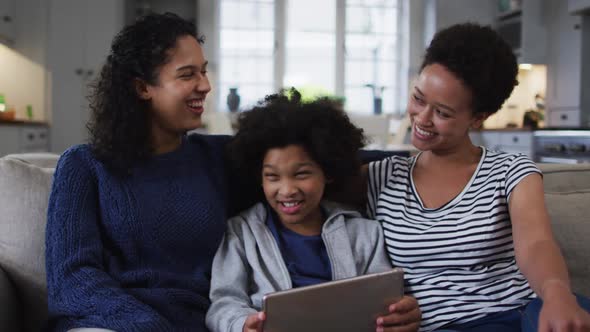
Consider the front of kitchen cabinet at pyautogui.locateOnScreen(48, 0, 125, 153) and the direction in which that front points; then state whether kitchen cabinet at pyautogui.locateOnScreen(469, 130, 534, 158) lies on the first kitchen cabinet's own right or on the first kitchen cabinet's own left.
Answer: on the first kitchen cabinet's own left

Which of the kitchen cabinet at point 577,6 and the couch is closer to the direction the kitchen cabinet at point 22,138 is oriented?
the couch

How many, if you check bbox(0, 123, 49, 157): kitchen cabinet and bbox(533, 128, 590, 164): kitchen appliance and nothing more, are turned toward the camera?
2

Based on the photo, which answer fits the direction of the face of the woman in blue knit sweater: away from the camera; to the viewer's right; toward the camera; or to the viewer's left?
to the viewer's right

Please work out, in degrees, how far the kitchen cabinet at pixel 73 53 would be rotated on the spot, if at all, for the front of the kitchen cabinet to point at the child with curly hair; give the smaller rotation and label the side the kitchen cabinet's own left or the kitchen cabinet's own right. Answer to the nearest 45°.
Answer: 0° — it already faces them

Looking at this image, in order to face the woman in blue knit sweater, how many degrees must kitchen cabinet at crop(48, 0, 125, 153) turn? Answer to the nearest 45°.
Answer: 0° — it already faces them

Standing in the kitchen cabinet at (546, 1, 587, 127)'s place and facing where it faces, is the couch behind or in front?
in front

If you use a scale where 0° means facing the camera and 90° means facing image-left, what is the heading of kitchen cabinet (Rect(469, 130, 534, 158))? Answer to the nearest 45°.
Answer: approximately 0°

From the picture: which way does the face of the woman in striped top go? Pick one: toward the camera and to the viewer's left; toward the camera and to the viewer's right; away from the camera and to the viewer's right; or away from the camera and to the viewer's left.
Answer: toward the camera and to the viewer's left

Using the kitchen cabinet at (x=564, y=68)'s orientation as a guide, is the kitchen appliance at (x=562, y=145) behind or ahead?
ahead

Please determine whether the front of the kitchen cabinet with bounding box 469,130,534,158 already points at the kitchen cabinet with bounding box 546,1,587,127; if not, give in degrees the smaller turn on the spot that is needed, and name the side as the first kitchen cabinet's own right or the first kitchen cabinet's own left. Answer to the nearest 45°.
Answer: approximately 135° to the first kitchen cabinet's own left

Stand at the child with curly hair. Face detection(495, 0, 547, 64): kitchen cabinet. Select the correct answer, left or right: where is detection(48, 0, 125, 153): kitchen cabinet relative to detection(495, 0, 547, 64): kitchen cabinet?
left

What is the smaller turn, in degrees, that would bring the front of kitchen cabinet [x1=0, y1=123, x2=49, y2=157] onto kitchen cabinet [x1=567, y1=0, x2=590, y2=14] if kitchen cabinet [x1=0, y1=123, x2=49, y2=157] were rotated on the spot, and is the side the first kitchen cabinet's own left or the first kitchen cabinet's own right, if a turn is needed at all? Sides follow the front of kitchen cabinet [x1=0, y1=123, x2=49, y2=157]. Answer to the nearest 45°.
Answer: approximately 90° to the first kitchen cabinet's own left
